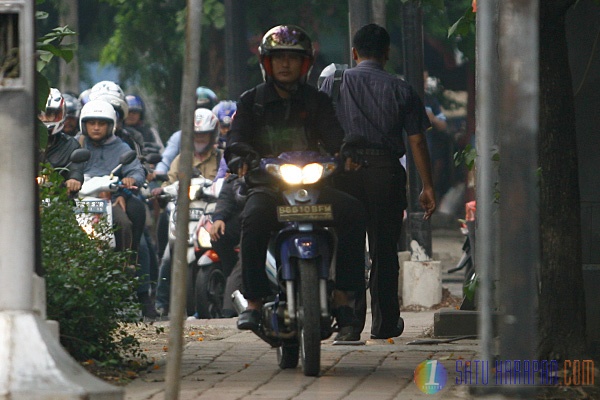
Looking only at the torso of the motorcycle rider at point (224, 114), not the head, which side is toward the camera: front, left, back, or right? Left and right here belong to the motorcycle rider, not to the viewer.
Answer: front

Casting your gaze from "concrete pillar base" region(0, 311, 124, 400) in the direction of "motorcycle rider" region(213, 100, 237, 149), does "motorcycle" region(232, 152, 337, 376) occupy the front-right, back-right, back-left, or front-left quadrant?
front-right

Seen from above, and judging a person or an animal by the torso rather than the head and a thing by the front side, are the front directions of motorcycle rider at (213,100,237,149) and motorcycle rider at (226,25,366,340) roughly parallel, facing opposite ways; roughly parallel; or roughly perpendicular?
roughly parallel

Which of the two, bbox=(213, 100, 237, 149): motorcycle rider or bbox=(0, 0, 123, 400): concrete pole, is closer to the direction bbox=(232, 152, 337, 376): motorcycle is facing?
the concrete pole

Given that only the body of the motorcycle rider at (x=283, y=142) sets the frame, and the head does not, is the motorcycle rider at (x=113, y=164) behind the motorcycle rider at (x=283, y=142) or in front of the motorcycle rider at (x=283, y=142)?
behind

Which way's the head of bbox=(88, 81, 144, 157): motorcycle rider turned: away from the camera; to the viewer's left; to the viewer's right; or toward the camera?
toward the camera

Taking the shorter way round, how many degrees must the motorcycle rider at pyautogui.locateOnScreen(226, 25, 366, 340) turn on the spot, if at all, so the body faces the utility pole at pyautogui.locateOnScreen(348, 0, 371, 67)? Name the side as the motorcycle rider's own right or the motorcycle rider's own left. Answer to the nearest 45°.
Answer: approximately 180°

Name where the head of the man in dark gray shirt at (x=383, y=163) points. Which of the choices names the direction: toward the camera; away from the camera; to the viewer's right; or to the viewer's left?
away from the camera

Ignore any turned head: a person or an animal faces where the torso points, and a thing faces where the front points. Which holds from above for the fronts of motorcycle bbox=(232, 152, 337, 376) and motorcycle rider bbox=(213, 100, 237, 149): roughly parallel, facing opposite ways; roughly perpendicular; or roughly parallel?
roughly parallel

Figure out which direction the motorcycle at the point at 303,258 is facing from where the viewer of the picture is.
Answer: facing the viewer

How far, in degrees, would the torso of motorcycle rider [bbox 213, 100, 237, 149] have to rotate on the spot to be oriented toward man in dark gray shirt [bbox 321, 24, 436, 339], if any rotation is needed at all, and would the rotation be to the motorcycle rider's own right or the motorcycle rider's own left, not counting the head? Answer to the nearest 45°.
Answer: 0° — they already face them

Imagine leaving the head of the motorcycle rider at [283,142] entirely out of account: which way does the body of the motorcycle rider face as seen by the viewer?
toward the camera

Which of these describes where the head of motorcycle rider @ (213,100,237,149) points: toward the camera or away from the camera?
toward the camera

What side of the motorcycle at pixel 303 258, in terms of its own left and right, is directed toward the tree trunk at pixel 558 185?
left

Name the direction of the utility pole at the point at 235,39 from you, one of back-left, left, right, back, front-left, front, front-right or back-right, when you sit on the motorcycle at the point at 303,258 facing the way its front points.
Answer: back
